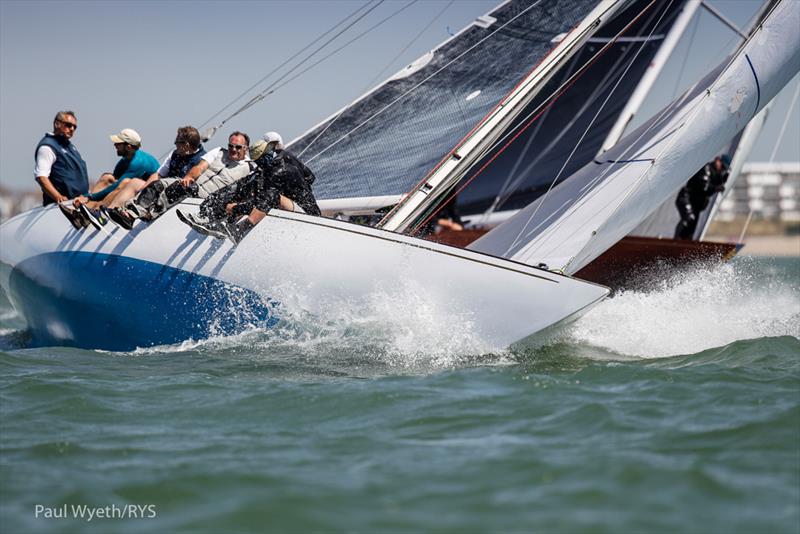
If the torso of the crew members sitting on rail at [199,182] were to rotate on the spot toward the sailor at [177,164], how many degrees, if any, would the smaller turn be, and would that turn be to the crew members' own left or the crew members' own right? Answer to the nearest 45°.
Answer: approximately 135° to the crew members' own right

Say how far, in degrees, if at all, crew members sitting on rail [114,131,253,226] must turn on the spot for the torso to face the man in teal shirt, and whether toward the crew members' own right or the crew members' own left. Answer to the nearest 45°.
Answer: approximately 90° to the crew members' own right

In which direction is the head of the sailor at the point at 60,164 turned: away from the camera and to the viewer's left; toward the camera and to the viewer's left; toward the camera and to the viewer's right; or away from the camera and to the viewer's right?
toward the camera and to the viewer's right

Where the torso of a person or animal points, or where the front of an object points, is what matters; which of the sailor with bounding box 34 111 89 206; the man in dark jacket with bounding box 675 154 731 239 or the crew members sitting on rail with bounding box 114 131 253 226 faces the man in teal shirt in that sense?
the sailor
